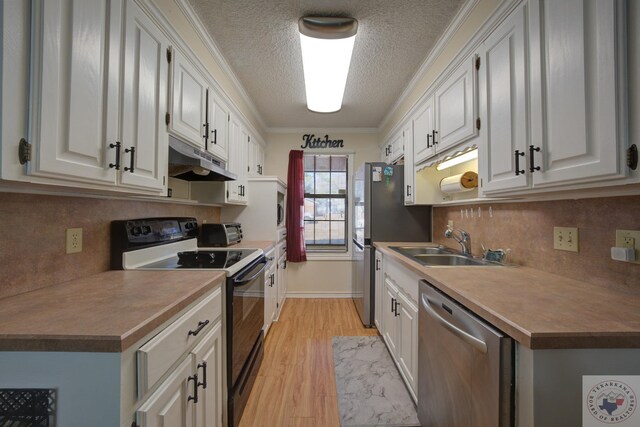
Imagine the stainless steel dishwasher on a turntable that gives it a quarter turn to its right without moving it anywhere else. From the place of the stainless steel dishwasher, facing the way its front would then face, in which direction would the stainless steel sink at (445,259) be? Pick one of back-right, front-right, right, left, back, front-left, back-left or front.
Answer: front-right

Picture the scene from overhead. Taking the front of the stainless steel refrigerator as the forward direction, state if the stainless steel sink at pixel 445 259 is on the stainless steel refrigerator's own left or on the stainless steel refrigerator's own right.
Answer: on the stainless steel refrigerator's own left

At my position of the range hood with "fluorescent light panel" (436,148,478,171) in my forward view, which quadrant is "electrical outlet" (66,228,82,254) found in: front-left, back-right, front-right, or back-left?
back-right

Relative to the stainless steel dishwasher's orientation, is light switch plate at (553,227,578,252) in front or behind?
behind

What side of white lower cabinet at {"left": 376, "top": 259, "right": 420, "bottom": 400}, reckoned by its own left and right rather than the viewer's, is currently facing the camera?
left

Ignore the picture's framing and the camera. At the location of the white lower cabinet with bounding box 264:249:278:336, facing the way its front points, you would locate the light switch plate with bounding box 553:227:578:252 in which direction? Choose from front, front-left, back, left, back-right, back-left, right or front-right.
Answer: front-right

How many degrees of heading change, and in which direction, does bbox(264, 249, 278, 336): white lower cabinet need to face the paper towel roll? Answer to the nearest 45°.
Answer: approximately 45° to its right

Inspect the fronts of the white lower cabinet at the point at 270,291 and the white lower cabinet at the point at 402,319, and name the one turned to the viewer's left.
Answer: the white lower cabinet at the point at 402,319

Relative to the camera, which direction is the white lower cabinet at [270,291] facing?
to the viewer's right

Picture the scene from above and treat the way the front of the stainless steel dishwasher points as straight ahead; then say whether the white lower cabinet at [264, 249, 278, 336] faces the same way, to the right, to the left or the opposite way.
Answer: the opposite way

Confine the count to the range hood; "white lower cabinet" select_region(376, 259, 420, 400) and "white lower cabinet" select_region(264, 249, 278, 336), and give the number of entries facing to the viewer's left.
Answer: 1

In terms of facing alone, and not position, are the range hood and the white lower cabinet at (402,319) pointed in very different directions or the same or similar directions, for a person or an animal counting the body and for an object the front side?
very different directions
